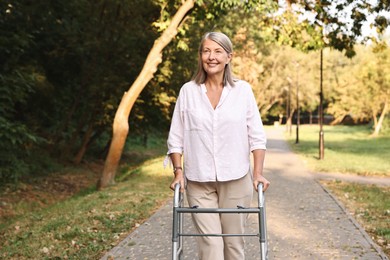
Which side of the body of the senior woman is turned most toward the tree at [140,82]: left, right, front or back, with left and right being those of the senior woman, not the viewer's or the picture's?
back

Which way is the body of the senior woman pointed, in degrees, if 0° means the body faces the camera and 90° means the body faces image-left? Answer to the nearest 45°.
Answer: approximately 0°
